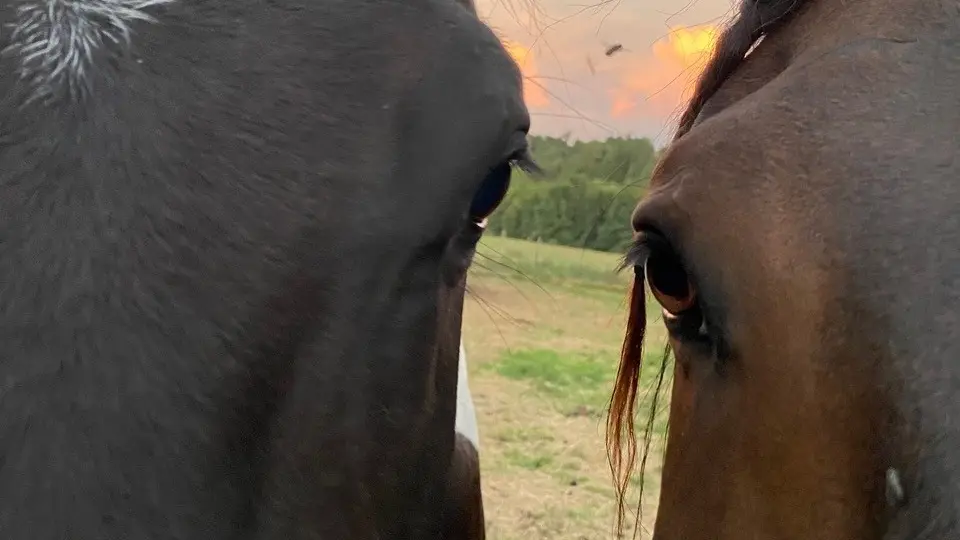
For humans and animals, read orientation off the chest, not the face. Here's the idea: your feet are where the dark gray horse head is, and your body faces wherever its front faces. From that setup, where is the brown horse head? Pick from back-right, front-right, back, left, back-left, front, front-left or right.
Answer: left

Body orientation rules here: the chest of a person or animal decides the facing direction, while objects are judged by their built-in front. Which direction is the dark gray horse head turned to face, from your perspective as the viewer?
facing the viewer
